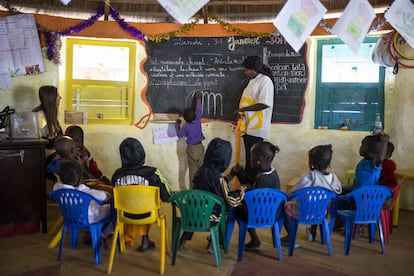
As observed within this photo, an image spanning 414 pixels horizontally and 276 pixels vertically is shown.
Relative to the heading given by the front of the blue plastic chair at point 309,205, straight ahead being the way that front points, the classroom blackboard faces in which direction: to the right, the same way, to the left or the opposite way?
the opposite way

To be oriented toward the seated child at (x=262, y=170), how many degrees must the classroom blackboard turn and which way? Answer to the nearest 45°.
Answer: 0° — it already faces them

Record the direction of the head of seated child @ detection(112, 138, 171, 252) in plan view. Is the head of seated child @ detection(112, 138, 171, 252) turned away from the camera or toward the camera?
away from the camera

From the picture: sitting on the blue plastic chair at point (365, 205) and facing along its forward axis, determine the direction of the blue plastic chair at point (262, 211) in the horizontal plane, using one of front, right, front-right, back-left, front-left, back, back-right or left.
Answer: left

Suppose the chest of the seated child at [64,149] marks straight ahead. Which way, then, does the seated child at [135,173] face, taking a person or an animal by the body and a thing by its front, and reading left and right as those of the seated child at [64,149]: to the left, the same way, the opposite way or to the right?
to the left

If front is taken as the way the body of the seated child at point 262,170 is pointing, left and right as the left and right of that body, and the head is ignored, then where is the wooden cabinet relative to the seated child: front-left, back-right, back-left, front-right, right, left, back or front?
front-left

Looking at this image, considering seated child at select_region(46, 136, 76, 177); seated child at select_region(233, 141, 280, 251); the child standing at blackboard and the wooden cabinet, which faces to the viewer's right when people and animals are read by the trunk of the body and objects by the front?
seated child at select_region(46, 136, 76, 177)

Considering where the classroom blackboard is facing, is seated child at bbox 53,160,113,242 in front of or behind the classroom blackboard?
in front

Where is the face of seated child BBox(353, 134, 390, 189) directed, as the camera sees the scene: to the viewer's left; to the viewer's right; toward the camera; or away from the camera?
away from the camera

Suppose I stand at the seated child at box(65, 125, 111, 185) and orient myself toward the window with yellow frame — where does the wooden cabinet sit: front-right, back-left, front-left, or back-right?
back-left

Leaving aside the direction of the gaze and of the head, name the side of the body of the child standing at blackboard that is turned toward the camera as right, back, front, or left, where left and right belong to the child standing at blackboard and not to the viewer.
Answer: back

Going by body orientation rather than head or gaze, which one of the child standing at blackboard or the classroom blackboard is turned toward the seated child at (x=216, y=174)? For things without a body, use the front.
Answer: the classroom blackboard

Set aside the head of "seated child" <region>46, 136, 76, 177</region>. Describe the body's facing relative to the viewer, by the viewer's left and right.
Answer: facing to the right of the viewer

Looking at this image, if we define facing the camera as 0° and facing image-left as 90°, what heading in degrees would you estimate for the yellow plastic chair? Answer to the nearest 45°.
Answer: approximately 180°
